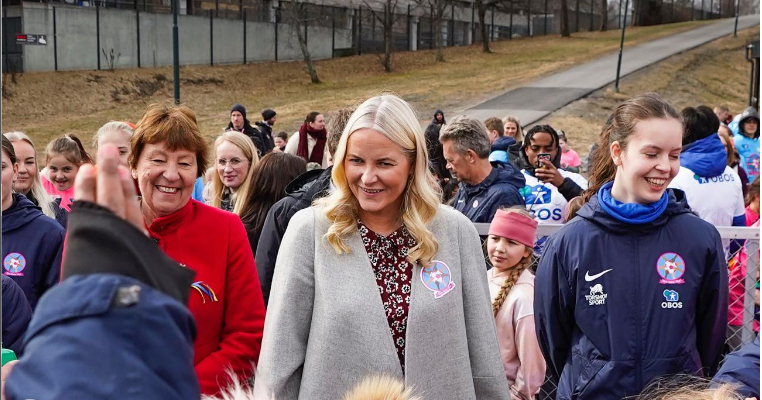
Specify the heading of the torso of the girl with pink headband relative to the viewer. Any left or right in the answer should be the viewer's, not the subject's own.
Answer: facing the viewer and to the left of the viewer

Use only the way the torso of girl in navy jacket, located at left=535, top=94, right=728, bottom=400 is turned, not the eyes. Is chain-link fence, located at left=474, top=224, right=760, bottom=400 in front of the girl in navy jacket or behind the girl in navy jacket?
behind

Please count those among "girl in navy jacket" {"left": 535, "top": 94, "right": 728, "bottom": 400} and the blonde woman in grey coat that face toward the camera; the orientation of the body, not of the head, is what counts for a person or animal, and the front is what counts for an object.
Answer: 2

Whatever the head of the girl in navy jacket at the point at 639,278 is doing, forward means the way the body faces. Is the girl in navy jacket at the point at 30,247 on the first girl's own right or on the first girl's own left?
on the first girl's own right

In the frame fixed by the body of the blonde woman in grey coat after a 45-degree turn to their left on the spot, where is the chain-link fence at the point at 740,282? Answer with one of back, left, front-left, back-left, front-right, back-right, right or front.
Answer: left

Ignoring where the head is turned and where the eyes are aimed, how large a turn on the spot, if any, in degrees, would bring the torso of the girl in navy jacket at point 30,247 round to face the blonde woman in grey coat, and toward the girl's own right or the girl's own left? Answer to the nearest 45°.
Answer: approximately 90° to the girl's own left

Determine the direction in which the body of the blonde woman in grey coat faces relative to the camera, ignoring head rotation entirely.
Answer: toward the camera

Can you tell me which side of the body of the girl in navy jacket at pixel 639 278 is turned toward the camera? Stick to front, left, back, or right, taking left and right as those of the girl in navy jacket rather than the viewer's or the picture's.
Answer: front

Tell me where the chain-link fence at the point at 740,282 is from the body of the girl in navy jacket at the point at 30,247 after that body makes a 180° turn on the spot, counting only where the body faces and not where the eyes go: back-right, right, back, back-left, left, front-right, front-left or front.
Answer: front-right

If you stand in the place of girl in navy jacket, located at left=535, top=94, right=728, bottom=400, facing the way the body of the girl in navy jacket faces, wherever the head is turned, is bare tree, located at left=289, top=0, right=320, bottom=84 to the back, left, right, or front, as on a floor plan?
back

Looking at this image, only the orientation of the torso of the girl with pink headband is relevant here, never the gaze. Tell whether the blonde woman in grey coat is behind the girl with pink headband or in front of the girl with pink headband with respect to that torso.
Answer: in front

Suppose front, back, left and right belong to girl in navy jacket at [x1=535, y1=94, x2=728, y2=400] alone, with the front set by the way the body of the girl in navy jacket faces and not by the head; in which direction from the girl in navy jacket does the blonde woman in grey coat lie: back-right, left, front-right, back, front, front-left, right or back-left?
front-right

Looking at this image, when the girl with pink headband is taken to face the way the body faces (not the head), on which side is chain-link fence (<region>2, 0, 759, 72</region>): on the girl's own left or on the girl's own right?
on the girl's own right
